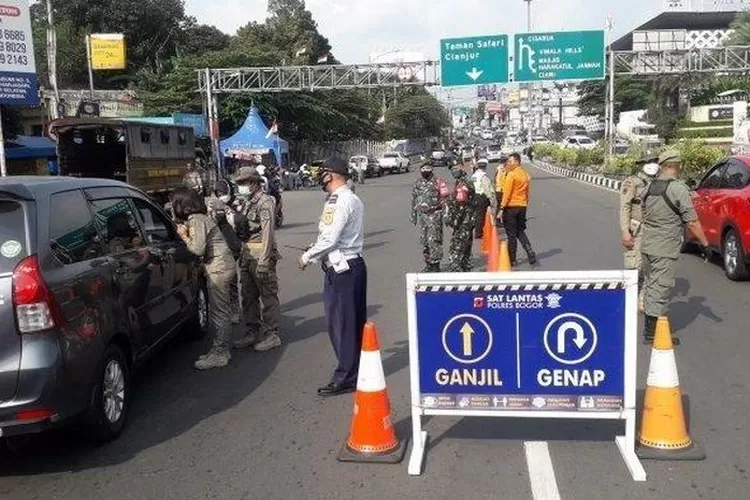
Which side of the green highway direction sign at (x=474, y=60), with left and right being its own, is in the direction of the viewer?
front

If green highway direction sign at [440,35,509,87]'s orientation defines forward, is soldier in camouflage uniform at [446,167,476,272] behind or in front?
in front

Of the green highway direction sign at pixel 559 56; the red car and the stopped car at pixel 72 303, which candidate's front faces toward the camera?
the green highway direction sign

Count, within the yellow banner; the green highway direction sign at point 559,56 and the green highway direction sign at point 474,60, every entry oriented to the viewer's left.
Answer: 0

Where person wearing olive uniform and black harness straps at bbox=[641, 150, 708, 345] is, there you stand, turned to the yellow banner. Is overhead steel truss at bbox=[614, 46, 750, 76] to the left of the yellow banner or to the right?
right

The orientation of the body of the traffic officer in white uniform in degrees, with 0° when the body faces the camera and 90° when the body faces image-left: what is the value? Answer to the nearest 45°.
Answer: approximately 90°

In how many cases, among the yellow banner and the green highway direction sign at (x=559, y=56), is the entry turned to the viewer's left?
0

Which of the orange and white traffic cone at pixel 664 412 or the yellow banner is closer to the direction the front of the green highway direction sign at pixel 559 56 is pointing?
the orange and white traffic cone

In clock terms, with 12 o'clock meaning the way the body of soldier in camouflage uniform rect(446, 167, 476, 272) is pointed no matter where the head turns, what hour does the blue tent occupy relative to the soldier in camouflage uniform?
The blue tent is roughly at 4 o'clock from the soldier in camouflage uniform.

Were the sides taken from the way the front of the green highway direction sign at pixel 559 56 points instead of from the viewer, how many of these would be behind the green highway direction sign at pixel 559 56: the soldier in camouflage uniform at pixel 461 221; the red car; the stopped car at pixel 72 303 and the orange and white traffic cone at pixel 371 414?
0

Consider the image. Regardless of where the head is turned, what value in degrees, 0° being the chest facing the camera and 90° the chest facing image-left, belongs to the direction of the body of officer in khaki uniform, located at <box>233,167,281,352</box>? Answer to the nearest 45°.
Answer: approximately 45°

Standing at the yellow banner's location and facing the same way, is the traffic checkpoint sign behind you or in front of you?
in front

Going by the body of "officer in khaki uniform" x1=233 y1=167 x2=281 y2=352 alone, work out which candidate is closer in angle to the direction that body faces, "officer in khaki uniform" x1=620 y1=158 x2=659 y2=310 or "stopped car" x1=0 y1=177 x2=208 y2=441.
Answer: the stopped car

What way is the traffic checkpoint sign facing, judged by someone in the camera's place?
facing the viewer

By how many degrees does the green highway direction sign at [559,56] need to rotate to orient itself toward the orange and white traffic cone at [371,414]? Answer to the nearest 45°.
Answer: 0° — it already faces it

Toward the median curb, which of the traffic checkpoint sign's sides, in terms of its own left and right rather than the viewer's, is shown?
back

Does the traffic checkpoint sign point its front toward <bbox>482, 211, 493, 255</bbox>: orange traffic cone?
no

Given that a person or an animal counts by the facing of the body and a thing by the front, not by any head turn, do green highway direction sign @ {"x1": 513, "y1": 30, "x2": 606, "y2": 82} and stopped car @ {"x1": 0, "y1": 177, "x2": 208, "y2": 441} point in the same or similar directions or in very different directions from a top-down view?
very different directions
